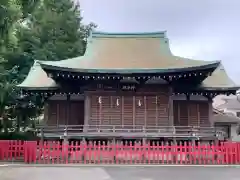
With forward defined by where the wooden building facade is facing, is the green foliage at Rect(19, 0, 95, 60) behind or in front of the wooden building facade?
behind

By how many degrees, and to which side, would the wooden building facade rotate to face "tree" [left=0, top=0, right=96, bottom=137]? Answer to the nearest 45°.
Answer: approximately 135° to its right

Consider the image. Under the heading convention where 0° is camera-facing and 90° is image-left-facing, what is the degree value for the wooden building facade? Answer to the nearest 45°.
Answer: approximately 0°

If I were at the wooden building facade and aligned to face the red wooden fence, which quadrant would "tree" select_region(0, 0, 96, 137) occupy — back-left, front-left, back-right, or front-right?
back-right
